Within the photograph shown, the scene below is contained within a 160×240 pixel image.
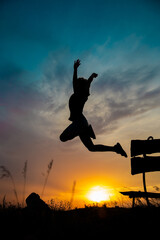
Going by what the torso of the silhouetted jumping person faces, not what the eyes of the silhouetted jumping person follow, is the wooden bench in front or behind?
behind

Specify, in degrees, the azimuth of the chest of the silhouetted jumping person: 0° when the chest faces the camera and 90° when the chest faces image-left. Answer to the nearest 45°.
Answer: approximately 90°
